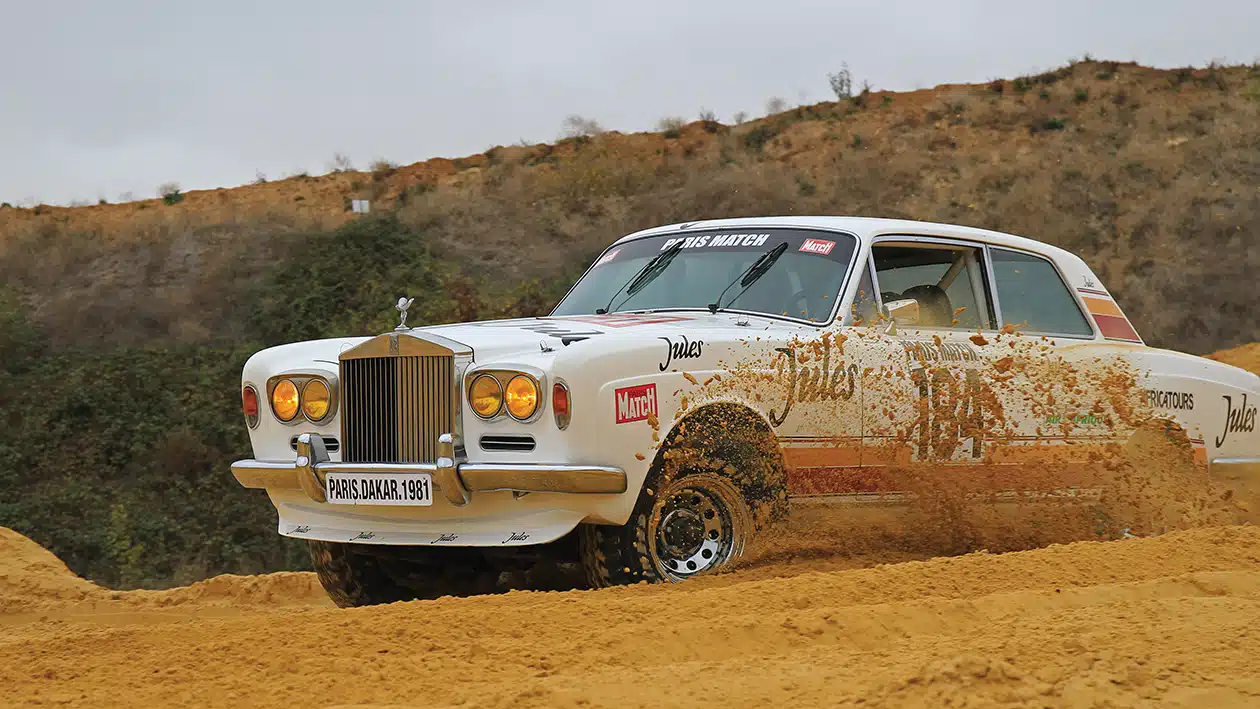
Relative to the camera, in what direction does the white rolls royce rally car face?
facing the viewer and to the left of the viewer
